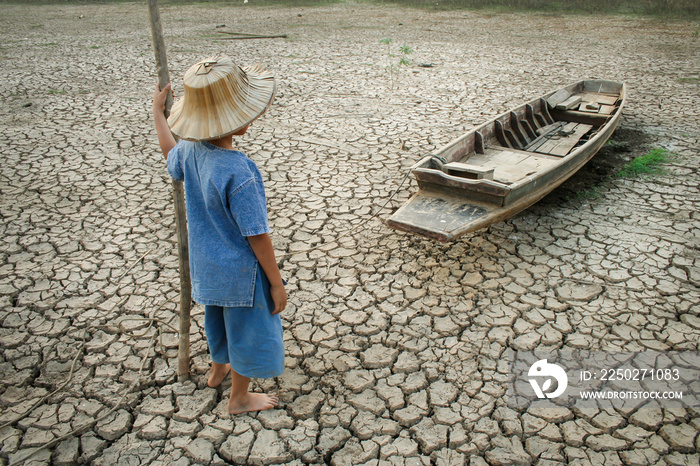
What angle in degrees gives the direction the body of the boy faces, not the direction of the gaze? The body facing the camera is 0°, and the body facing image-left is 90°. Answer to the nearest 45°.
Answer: approximately 225°

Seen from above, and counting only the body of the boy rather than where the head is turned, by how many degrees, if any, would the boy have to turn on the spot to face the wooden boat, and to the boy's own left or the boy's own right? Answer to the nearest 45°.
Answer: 0° — they already face it

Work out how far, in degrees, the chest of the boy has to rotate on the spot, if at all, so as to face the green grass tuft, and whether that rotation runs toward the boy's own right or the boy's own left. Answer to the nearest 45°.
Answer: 0° — they already face it

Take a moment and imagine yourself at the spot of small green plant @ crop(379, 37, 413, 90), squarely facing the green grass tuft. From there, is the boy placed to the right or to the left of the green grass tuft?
right

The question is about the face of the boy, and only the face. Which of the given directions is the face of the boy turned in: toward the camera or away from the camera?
away from the camera
